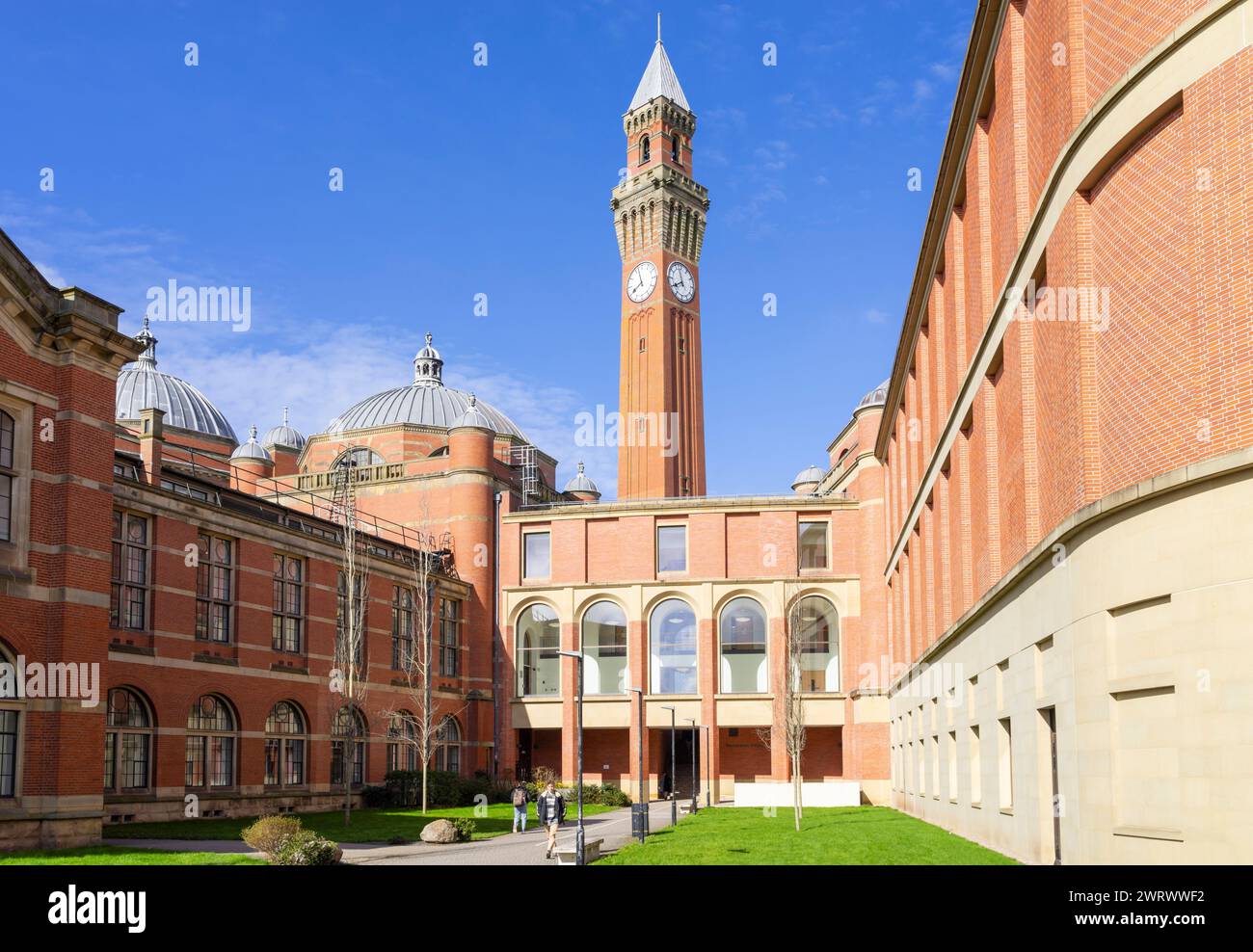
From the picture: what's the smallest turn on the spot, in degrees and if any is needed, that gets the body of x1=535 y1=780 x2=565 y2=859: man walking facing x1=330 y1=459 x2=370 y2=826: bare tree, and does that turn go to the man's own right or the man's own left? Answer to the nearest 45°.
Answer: approximately 180°

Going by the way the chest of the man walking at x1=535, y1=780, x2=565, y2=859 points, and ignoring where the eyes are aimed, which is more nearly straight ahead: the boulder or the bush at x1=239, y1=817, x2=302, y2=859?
the bush

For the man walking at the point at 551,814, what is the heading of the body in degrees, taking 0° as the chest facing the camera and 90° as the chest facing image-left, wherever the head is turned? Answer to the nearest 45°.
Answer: approximately 0°

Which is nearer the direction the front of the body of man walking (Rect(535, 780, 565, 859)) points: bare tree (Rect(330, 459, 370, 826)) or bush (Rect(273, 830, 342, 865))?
the bush

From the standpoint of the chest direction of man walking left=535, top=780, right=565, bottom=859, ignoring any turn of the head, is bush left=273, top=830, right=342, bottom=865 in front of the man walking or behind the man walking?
in front

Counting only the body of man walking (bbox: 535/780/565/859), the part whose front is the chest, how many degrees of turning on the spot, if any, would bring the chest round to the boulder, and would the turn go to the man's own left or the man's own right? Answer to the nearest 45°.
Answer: approximately 135° to the man's own right

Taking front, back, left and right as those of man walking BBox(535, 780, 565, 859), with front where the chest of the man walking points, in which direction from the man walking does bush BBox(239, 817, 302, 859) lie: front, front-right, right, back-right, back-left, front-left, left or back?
front-right
